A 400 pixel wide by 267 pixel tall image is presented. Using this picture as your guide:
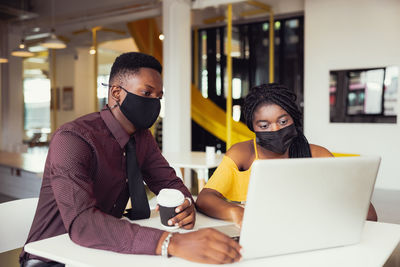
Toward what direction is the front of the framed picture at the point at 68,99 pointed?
toward the camera

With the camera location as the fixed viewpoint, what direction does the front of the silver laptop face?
facing away from the viewer and to the left of the viewer

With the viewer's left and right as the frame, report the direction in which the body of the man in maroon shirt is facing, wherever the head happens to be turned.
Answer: facing the viewer and to the right of the viewer

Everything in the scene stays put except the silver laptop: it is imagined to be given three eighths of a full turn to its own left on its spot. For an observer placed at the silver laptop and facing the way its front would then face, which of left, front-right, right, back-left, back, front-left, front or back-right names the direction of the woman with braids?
back

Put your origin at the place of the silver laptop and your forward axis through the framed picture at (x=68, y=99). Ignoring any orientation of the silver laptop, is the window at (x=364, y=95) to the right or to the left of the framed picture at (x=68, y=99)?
right

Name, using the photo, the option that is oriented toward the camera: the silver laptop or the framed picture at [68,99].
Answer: the framed picture

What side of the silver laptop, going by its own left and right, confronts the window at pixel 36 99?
front

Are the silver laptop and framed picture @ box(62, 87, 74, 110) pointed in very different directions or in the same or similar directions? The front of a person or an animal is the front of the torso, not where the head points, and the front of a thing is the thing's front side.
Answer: very different directions

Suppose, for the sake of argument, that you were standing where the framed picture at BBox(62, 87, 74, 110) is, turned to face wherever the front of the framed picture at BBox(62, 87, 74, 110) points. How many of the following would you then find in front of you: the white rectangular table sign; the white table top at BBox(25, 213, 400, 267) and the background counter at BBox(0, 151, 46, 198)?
3

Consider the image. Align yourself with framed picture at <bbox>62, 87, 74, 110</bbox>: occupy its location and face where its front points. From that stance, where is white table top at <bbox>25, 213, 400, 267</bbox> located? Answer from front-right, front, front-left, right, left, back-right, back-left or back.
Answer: front
